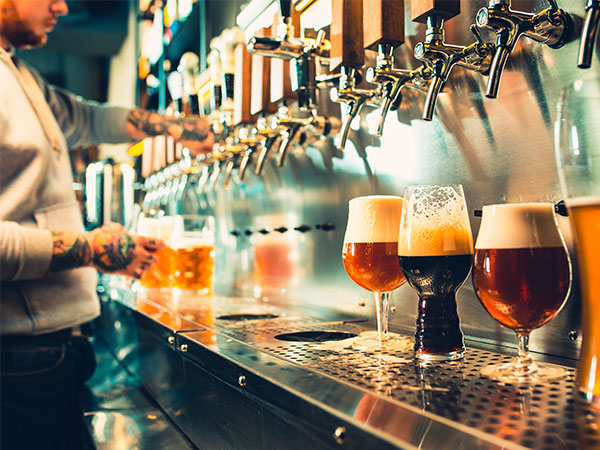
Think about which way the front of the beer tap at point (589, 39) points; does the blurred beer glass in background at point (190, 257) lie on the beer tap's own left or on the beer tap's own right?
on the beer tap's own right

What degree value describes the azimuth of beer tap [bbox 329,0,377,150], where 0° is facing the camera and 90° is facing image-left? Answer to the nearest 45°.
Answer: approximately 45°

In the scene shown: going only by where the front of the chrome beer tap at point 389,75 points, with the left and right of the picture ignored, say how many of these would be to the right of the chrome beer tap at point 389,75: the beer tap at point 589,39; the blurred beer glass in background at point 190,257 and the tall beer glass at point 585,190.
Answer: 1

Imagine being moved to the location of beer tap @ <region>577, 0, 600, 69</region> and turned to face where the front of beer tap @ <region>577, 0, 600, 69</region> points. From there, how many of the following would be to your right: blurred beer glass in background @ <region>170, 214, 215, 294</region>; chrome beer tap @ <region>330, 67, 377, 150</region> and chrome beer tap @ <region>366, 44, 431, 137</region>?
3

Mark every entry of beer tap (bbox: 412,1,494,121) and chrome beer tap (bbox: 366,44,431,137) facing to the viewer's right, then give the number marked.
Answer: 0

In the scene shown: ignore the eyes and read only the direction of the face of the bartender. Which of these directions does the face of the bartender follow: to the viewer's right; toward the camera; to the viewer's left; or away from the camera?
to the viewer's right

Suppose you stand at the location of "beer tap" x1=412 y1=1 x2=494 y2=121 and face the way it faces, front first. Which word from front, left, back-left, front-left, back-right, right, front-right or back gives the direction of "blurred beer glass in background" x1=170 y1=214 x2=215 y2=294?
right
